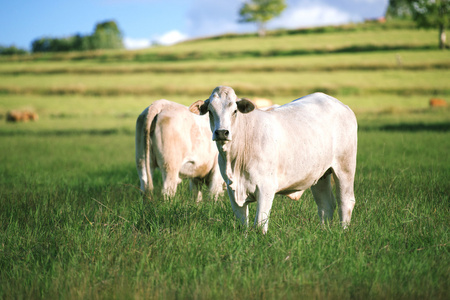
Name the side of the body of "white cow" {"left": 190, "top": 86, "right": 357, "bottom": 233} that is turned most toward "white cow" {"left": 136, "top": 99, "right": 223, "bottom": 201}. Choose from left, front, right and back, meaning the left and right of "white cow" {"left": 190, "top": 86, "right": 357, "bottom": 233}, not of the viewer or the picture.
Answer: right

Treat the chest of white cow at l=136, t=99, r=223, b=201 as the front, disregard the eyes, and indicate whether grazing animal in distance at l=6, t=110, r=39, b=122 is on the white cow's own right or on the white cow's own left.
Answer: on the white cow's own left

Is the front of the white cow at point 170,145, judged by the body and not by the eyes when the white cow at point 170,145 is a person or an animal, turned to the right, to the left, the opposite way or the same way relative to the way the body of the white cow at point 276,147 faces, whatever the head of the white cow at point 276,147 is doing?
the opposite way

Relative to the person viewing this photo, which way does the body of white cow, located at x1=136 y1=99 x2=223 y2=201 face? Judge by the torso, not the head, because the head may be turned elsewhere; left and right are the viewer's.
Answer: facing away from the viewer and to the right of the viewer

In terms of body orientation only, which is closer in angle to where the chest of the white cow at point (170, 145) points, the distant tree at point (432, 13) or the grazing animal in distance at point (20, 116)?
the distant tree

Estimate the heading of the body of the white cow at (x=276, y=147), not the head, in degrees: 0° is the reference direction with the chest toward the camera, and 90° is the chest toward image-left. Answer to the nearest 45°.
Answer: approximately 45°

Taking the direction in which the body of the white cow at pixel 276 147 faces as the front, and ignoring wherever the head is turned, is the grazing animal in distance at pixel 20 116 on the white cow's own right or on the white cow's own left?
on the white cow's own right

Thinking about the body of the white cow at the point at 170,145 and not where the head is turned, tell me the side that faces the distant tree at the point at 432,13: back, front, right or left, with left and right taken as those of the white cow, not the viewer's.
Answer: front
